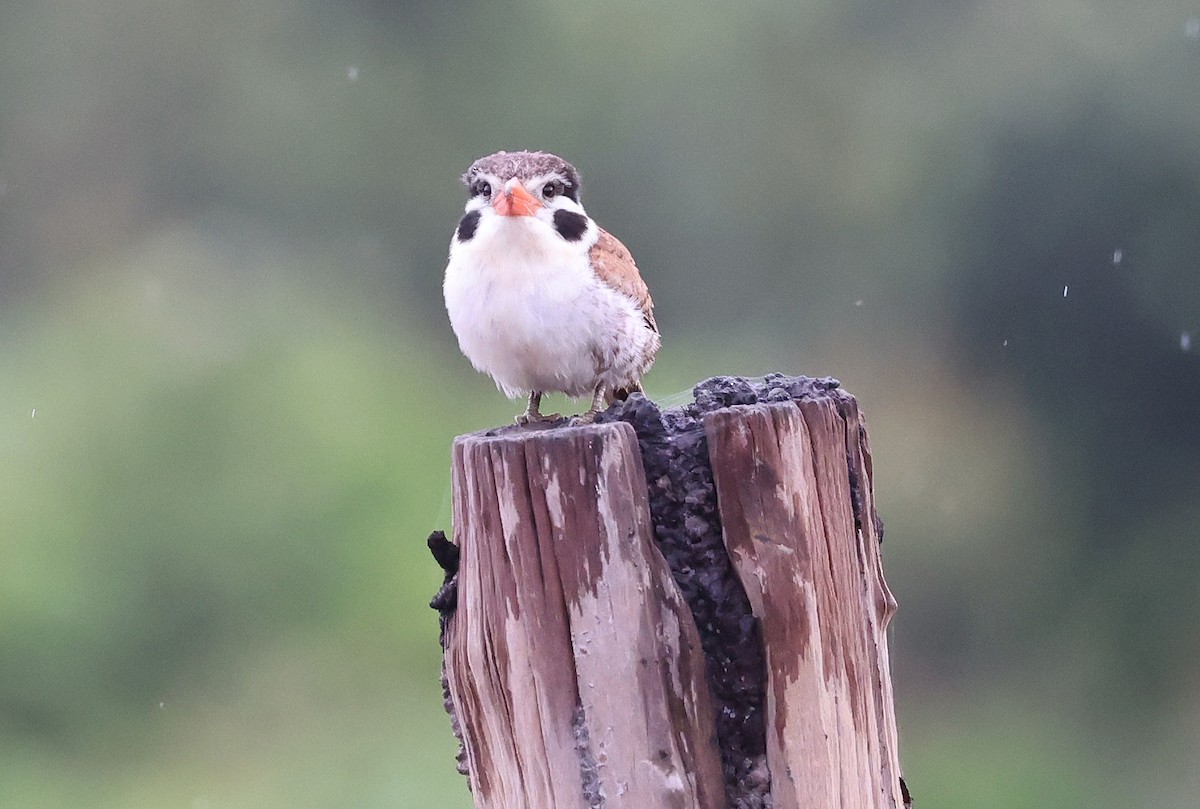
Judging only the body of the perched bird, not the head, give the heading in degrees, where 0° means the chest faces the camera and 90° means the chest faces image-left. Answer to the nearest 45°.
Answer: approximately 45°
